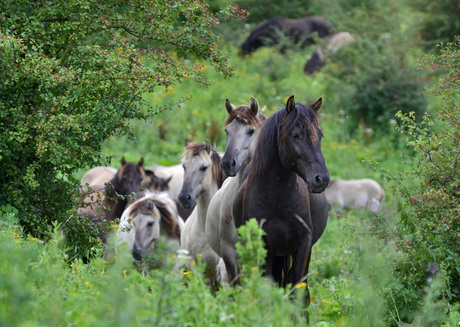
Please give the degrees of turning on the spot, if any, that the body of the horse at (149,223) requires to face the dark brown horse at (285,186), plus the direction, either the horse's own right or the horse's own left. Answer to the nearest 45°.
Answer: approximately 90° to the horse's own left

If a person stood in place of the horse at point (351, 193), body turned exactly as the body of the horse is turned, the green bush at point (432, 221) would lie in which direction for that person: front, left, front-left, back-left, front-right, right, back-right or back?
left

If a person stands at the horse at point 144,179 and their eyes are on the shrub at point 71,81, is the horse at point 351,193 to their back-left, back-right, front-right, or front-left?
back-left

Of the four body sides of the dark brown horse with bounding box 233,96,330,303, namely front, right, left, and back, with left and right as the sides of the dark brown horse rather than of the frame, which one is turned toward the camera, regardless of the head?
front

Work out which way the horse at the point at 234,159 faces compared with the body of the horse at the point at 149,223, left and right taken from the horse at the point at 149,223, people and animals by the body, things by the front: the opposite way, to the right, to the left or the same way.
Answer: the same way

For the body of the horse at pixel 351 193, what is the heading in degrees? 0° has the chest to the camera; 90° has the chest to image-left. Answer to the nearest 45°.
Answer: approximately 90°

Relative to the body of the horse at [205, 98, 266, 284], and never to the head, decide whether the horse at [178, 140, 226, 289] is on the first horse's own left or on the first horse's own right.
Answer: on the first horse's own right

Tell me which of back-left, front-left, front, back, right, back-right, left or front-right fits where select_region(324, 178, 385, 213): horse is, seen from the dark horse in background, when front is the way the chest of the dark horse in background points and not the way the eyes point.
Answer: left

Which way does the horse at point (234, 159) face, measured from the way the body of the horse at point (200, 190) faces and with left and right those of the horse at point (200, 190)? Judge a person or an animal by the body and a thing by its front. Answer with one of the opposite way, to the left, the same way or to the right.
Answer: the same way

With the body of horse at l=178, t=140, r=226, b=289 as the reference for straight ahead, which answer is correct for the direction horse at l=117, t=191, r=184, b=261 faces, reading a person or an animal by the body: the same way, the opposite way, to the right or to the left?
the same way
